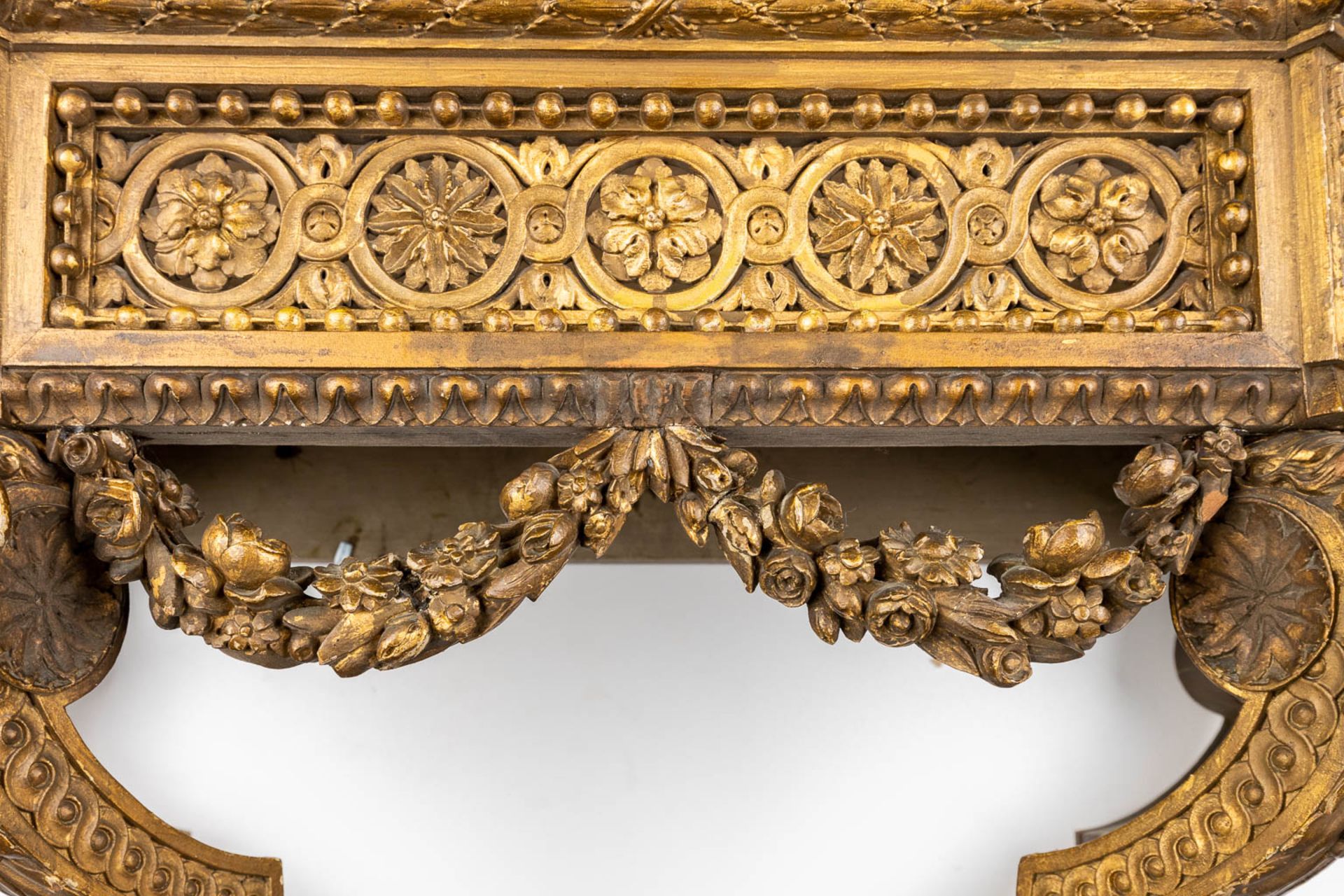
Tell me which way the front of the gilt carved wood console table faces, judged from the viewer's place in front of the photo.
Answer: facing the viewer
